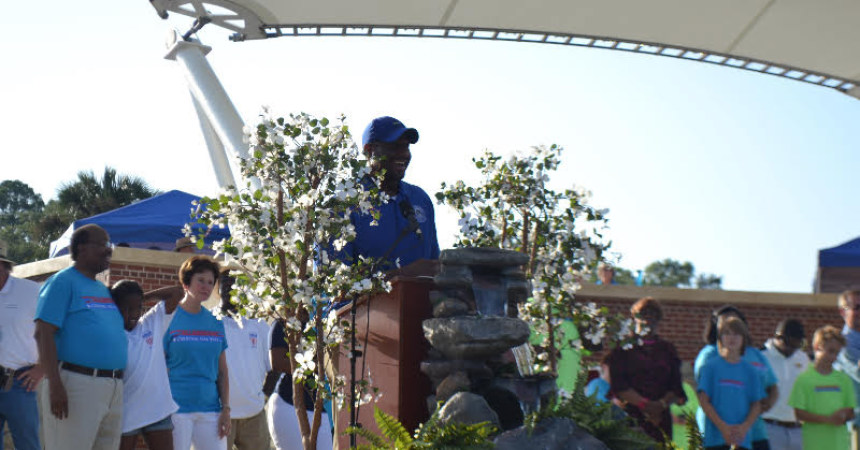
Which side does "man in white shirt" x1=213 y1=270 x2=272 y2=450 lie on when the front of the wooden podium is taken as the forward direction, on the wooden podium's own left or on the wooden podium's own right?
on the wooden podium's own right

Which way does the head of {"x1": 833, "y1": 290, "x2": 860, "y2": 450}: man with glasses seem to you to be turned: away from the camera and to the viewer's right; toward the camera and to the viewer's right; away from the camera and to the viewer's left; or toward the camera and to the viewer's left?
toward the camera and to the viewer's left

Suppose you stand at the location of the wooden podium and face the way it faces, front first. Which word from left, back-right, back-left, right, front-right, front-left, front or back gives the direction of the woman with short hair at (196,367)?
right

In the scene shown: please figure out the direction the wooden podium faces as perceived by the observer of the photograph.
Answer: facing the viewer and to the left of the viewer

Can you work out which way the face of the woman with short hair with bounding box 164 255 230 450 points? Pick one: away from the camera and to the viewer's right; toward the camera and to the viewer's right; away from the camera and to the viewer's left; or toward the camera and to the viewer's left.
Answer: toward the camera and to the viewer's right

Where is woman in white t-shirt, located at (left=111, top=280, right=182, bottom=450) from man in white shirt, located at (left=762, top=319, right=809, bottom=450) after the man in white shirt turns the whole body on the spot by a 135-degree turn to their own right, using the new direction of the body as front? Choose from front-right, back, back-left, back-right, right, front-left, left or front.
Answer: left

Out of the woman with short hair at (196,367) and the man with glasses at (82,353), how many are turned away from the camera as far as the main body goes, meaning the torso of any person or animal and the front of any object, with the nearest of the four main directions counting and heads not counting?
0

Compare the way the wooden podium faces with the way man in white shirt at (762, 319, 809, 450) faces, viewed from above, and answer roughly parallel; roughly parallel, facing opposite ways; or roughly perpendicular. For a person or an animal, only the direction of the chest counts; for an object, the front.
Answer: roughly parallel

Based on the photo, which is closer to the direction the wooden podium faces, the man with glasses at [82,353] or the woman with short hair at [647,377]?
the man with glasses

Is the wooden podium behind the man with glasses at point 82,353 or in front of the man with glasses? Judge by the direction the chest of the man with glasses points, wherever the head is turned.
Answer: in front

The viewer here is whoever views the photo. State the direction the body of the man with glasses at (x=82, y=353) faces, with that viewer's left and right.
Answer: facing the viewer and to the right of the viewer

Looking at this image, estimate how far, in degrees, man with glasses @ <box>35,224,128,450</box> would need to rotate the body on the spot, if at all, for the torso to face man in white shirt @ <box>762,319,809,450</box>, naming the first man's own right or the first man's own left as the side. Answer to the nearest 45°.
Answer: approximately 45° to the first man's own left

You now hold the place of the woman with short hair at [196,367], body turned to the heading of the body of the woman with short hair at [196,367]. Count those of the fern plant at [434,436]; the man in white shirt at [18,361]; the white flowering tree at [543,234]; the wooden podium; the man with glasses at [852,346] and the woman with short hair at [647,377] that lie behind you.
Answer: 1

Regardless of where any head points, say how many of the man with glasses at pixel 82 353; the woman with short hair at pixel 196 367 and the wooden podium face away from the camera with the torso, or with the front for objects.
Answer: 0

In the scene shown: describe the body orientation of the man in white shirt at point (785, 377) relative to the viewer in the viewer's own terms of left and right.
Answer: facing the viewer

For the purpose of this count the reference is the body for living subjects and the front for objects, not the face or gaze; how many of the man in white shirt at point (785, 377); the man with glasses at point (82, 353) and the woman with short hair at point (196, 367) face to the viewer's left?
0

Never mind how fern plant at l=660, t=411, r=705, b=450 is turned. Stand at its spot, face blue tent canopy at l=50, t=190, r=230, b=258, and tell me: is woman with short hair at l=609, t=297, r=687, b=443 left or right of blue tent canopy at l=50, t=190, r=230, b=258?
right
